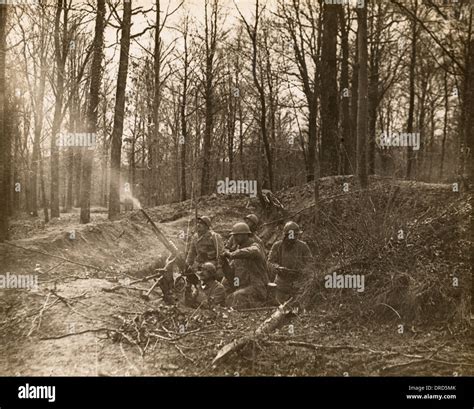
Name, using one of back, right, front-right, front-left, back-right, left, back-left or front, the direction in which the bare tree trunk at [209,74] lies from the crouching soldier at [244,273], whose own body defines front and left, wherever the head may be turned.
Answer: right

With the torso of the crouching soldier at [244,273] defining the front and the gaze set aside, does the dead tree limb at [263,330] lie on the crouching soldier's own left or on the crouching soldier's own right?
on the crouching soldier's own left

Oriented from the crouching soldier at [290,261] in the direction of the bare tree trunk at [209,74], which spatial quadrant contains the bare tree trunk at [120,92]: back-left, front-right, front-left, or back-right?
front-left

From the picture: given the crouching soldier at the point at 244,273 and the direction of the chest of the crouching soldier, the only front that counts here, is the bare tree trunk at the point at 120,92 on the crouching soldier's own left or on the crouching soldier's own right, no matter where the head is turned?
on the crouching soldier's own right

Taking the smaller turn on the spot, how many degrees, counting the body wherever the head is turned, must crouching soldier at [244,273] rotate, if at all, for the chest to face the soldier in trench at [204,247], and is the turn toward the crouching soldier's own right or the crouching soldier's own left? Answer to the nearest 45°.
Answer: approximately 45° to the crouching soldier's own right

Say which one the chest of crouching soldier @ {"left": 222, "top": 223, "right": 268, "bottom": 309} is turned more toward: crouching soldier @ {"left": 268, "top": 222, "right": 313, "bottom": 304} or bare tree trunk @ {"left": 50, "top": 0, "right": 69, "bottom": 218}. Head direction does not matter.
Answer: the bare tree trunk

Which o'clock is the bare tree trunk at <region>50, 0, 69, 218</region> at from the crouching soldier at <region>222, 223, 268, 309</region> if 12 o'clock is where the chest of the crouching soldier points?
The bare tree trunk is roughly at 2 o'clock from the crouching soldier.

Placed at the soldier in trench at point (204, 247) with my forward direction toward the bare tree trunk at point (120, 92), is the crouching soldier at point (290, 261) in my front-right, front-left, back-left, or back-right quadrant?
back-right

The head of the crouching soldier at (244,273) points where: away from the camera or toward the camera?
toward the camera

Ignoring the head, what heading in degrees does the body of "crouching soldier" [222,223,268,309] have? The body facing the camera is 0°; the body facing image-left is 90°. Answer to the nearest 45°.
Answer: approximately 90°
